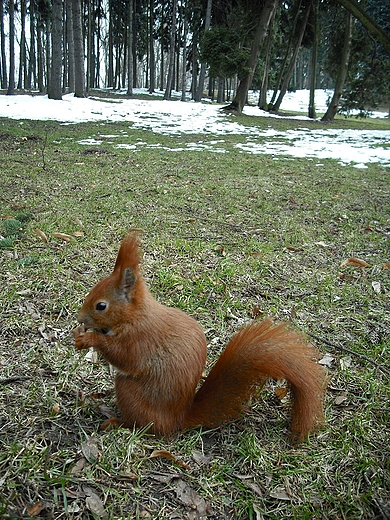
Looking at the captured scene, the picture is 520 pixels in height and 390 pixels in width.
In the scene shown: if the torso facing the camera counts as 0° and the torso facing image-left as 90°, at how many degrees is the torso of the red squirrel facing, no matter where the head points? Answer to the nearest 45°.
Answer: approximately 90°

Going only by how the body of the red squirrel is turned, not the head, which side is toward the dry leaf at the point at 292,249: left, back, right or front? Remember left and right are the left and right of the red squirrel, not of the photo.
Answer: right

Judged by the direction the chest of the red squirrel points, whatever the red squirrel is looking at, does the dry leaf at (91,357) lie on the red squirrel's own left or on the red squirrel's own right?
on the red squirrel's own right

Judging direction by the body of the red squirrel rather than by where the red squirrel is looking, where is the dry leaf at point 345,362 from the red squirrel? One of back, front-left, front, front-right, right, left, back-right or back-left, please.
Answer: back-right

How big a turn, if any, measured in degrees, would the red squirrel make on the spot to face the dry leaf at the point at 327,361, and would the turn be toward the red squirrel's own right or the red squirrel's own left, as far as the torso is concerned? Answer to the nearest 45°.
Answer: approximately 135° to the red squirrel's own right
